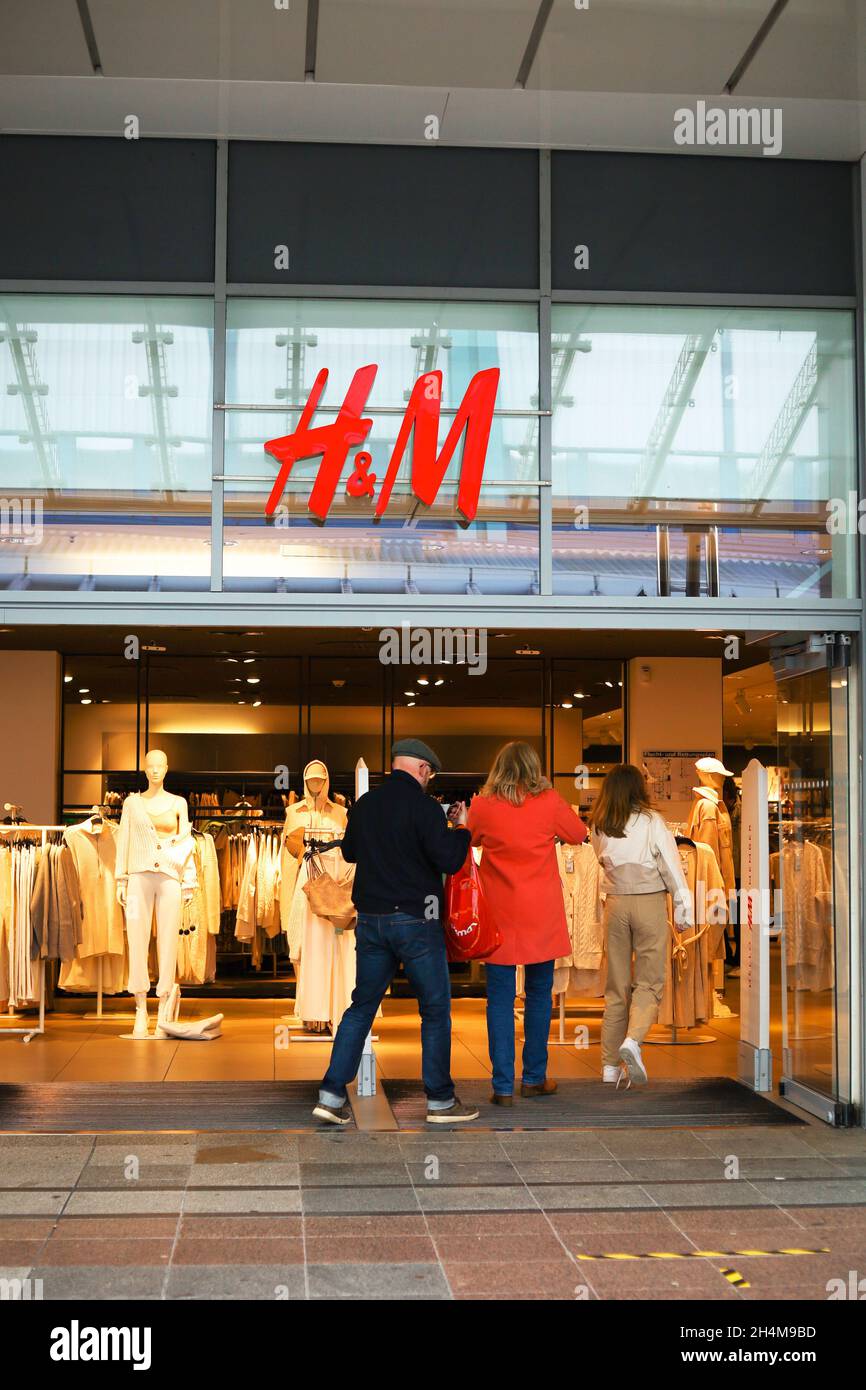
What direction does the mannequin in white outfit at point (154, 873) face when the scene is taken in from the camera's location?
facing the viewer

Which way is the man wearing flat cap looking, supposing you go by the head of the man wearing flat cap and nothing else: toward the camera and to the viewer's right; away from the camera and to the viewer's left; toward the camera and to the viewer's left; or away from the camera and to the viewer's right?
away from the camera and to the viewer's right

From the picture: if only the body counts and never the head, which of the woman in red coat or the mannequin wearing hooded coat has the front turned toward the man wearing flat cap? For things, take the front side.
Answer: the mannequin wearing hooded coat

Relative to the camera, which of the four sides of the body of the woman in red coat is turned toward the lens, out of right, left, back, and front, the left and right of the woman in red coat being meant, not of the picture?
back

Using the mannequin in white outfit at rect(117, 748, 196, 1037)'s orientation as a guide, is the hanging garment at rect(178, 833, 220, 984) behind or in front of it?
behind

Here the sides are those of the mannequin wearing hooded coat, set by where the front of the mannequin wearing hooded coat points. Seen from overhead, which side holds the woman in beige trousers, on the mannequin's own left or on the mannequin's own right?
on the mannequin's own left

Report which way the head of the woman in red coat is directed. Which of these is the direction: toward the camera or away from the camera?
away from the camera

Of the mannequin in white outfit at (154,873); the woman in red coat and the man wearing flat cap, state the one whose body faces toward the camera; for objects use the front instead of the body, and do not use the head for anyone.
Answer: the mannequin in white outfit

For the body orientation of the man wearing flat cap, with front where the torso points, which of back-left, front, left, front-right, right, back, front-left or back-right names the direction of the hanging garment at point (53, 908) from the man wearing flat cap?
left

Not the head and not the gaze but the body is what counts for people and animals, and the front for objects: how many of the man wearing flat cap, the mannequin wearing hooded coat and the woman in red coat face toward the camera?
1

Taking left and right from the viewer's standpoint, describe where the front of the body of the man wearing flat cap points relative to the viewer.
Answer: facing away from the viewer and to the right of the viewer
